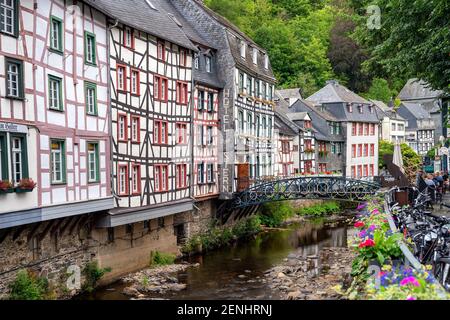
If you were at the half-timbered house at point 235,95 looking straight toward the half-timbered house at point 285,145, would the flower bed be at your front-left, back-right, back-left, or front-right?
back-right

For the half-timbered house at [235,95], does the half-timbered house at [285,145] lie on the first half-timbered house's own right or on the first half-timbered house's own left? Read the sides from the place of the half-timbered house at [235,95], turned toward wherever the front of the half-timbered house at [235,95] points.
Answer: on the first half-timbered house's own left

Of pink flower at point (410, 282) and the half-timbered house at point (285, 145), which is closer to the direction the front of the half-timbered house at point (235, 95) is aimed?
the pink flower

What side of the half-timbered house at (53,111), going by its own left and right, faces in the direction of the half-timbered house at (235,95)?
left

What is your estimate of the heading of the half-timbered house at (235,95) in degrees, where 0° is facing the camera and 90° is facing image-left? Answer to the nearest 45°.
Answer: approximately 315°

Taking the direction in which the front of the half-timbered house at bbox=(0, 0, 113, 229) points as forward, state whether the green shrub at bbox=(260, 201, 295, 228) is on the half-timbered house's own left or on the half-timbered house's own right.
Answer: on the half-timbered house's own left

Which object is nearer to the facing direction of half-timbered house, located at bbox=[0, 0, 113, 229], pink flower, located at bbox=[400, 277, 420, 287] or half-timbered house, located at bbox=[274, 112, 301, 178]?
the pink flower

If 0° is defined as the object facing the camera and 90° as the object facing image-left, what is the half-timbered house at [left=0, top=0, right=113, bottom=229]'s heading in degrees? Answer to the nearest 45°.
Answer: approximately 315°
